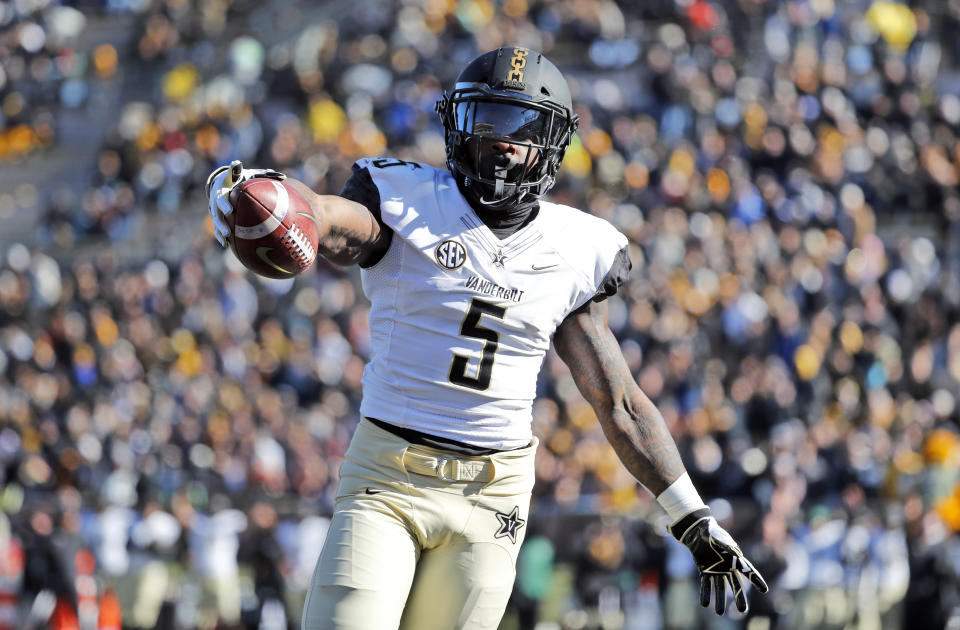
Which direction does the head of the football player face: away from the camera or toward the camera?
toward the camera

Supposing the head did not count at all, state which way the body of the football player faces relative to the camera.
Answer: toward the camera
